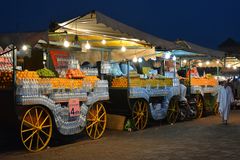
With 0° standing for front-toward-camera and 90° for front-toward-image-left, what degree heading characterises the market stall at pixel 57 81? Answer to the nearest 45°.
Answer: approximately 315°

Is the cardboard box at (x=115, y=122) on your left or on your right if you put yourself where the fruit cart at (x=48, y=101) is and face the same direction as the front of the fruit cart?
on your left

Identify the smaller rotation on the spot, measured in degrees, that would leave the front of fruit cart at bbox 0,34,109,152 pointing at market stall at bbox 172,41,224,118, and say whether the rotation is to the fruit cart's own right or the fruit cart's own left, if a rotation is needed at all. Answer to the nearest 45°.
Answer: approximately 90° to the fruit cart's own left

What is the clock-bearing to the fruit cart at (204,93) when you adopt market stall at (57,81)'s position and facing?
The fruit cart is roughly at 9 o'clock from the market stall.

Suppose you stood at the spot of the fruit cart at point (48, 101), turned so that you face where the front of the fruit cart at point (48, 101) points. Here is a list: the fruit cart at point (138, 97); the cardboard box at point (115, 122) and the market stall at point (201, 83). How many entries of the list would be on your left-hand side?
3

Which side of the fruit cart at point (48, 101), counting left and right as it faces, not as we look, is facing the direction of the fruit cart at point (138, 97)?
left

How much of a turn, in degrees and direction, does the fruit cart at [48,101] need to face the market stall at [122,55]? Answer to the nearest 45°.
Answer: approximately 90° to its left

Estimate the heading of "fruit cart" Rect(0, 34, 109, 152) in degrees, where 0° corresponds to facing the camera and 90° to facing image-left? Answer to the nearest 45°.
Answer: approximately 315°
